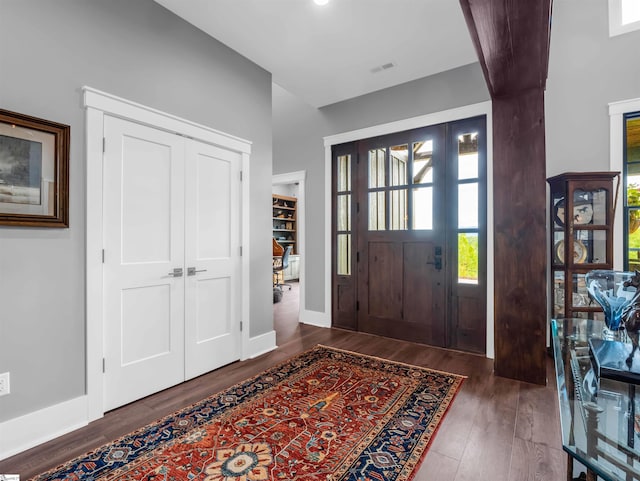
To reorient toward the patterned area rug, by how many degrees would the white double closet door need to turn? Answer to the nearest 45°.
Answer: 0° — it already faces it

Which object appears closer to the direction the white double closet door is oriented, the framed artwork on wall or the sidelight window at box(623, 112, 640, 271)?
the sidelight window

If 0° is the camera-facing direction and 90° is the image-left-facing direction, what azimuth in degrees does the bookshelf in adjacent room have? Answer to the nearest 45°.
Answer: approximately 315°

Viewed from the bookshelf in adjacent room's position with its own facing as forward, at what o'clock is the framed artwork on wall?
The framed artwork on wall is roughly at 2 o'clock from the bookshelf in adjacent room.

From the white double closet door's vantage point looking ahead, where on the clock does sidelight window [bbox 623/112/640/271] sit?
The sidelight window is roughly at 11 o'clock from the white double closet door.

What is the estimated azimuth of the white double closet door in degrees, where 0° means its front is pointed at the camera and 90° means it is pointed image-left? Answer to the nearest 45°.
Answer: approximately 315°
